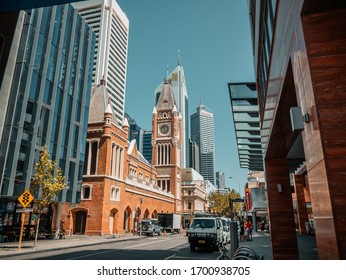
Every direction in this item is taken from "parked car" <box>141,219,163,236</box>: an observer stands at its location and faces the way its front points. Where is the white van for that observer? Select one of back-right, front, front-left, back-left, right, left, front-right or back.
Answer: back-right

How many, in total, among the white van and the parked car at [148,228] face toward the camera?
1

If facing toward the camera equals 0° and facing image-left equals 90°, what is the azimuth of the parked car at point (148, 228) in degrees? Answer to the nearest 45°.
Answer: approximately 225°

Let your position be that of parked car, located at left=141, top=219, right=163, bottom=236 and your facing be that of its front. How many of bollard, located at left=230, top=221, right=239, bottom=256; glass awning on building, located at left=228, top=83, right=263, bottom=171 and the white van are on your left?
0

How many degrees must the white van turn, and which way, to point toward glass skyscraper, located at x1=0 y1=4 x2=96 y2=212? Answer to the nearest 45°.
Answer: approximately 90° to its right

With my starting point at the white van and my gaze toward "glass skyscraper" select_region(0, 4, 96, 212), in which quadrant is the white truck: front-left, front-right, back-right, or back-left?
front-right

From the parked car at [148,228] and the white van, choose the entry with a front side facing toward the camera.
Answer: the white van

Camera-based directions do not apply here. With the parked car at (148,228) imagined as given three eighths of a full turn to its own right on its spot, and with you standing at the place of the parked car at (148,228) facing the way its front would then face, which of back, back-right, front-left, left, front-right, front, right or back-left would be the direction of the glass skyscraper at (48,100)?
front-right

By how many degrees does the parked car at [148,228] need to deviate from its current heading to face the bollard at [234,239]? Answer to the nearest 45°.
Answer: approximately 135° to its right

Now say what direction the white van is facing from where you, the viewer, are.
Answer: facing the viewer
